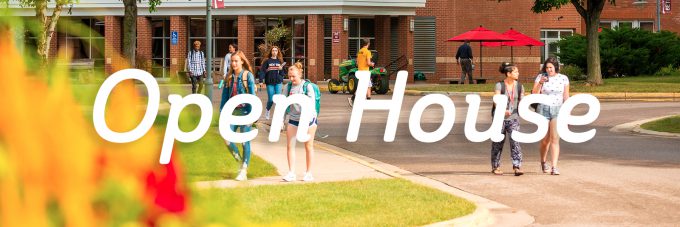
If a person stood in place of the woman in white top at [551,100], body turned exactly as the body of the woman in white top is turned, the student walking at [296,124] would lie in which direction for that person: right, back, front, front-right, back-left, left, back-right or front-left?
front-right

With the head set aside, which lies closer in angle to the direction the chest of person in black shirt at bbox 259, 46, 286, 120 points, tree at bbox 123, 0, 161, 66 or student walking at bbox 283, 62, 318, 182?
the student walking

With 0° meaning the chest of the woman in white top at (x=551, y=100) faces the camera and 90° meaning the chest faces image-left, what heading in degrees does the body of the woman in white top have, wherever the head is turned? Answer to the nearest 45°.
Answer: approximately 0°

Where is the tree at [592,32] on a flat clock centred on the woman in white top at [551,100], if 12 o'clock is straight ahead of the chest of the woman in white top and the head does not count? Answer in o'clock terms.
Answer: The tree is roughly at 6 o'clock from the woman in white top.

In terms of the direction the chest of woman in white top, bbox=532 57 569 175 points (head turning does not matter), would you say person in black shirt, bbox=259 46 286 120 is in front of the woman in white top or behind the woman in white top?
behind

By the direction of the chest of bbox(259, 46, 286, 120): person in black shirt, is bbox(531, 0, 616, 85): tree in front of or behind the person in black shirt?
behind

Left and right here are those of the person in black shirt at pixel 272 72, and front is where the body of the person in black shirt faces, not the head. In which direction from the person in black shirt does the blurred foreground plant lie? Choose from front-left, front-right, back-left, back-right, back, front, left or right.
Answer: front

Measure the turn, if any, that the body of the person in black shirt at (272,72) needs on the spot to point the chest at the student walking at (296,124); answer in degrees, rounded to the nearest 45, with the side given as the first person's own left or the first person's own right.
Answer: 0° — they already face them

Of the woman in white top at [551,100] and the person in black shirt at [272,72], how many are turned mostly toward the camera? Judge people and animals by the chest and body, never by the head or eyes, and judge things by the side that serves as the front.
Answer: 2

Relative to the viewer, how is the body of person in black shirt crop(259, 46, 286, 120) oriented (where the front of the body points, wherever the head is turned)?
toward the camera

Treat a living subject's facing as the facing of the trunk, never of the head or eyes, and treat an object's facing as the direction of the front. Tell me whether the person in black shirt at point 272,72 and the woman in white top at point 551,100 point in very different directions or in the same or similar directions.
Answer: same or similar directions

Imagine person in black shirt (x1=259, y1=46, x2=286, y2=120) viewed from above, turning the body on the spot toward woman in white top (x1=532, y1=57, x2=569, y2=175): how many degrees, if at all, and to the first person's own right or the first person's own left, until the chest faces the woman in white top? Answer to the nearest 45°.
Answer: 0° — they already face them

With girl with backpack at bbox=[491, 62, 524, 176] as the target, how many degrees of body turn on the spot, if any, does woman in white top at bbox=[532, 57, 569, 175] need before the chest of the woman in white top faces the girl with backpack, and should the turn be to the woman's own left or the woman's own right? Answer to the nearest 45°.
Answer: approximately 45° to the woman's own right

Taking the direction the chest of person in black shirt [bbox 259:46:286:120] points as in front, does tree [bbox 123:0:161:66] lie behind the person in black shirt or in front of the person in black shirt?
behind

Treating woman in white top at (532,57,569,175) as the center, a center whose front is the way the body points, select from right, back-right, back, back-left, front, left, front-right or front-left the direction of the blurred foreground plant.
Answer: front

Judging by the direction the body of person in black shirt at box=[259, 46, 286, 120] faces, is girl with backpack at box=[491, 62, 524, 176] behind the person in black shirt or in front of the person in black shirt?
in front

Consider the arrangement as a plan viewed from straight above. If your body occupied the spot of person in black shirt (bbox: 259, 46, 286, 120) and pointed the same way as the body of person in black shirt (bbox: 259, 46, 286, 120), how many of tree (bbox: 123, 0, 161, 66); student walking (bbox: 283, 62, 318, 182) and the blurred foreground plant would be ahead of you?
2
